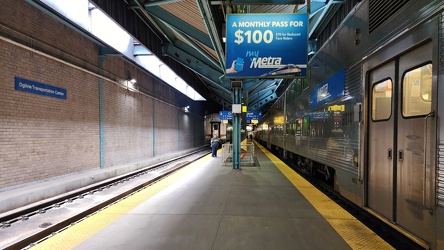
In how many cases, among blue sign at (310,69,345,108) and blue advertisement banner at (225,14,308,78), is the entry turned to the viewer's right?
0

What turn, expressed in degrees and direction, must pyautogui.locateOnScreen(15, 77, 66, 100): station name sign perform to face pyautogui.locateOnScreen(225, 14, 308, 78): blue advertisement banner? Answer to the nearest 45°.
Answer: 0° — it already faces it

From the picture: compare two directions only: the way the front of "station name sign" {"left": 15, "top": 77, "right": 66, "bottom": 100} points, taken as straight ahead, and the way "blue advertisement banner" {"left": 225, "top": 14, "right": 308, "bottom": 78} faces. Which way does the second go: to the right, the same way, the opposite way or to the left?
to the right

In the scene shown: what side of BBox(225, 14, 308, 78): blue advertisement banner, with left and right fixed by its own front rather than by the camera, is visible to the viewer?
front

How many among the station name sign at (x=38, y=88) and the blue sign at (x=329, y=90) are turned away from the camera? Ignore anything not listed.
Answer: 0

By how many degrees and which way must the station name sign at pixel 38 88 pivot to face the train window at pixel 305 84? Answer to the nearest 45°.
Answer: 0° — it already faces it

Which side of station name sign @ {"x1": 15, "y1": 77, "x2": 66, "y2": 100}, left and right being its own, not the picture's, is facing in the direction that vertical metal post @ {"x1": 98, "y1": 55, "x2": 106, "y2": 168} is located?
left

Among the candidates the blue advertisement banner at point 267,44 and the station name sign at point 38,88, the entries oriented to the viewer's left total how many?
0

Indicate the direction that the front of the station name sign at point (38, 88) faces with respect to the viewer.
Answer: facing the viewer and to the right of the viewer

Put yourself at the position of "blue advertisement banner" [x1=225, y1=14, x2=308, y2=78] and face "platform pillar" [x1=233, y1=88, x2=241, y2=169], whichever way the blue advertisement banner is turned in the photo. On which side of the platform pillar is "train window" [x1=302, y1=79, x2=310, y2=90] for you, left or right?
right
